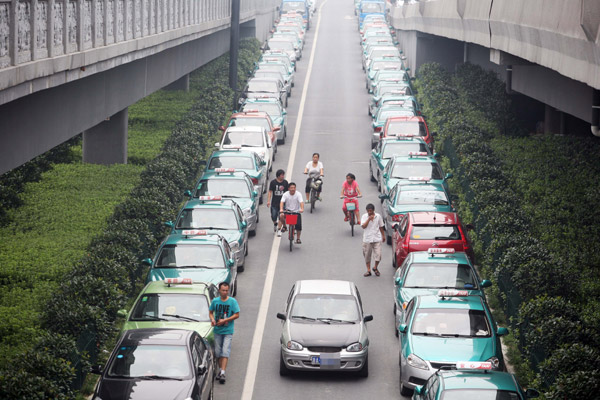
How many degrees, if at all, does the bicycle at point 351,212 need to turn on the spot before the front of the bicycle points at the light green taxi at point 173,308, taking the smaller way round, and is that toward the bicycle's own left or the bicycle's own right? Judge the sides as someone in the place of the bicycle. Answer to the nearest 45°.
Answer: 0° — it already faces it

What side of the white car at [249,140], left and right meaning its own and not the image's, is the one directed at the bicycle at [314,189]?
front

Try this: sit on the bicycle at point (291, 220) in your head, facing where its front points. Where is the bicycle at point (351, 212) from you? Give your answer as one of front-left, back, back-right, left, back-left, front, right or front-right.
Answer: back-left

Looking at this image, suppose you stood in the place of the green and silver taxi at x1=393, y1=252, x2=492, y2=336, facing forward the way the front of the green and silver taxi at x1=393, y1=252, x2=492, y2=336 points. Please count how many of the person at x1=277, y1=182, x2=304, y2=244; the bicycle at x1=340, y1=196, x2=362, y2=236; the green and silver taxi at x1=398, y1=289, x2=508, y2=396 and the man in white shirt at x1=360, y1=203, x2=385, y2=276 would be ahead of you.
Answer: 1

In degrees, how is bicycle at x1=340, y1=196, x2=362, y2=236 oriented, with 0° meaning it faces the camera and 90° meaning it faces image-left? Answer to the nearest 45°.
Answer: approximately 0°

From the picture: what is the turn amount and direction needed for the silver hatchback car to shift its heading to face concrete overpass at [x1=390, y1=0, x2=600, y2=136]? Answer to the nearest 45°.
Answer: approximately 135° to its left

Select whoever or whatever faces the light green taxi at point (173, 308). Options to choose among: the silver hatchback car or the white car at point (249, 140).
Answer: the white car

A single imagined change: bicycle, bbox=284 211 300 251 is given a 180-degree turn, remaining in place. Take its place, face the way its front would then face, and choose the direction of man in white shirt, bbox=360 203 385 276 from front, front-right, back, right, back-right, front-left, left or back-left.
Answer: back-right
